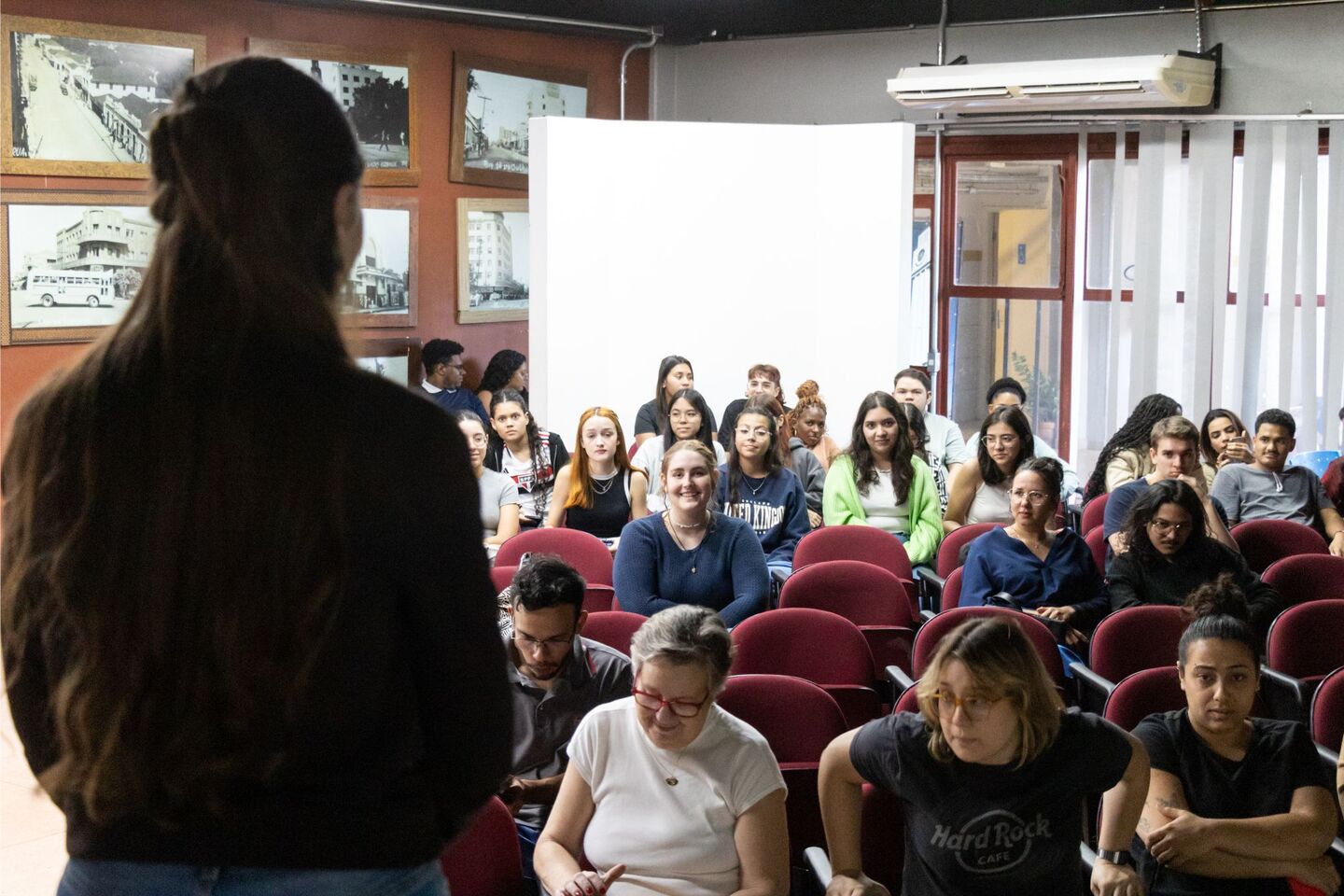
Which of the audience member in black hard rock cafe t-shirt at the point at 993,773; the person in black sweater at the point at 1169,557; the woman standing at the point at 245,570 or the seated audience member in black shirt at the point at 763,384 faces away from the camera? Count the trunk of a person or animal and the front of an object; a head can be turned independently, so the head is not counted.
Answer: the woman standing

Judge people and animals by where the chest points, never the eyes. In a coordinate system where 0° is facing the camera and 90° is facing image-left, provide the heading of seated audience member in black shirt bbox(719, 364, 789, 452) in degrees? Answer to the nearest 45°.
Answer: approximately 0°

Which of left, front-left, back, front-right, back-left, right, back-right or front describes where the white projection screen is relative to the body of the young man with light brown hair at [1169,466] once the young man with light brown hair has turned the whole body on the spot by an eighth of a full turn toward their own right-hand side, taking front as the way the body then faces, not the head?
right

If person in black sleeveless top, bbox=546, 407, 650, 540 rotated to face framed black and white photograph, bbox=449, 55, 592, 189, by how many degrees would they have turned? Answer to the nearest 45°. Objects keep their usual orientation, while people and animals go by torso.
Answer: approximately 180°

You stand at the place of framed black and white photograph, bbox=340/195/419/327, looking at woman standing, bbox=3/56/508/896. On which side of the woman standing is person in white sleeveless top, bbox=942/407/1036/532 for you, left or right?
left
